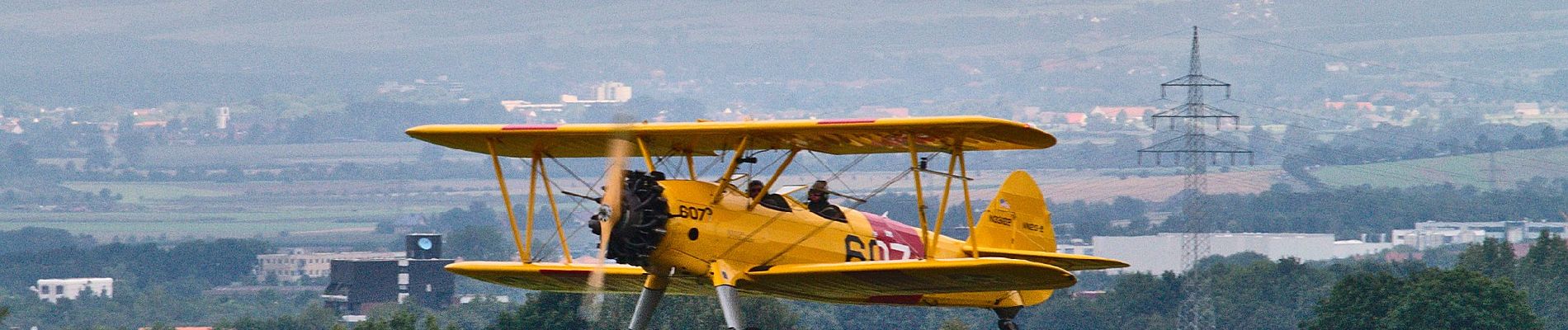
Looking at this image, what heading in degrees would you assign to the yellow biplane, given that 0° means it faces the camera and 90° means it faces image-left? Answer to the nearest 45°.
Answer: approximately 45°

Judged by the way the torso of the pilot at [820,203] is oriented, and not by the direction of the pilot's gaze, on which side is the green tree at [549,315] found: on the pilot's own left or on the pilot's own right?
on the pilot's own right

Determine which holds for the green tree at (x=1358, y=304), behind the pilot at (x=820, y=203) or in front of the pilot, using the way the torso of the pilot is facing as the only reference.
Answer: behind

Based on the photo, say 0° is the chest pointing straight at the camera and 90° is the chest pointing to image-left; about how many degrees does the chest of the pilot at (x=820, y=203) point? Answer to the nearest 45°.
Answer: approximately 45°

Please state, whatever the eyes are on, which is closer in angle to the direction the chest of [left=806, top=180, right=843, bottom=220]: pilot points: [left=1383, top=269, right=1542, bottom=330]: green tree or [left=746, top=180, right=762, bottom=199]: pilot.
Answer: the pilot

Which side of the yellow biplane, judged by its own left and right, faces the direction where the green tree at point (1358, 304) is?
back

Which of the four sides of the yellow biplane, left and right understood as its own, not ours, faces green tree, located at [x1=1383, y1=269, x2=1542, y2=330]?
back

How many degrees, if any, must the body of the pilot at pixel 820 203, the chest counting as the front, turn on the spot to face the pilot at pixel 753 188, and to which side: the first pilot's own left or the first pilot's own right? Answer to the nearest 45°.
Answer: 0° — they already face them

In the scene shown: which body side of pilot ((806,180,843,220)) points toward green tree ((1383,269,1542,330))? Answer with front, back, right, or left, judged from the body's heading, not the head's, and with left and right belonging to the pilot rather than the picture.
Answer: back
